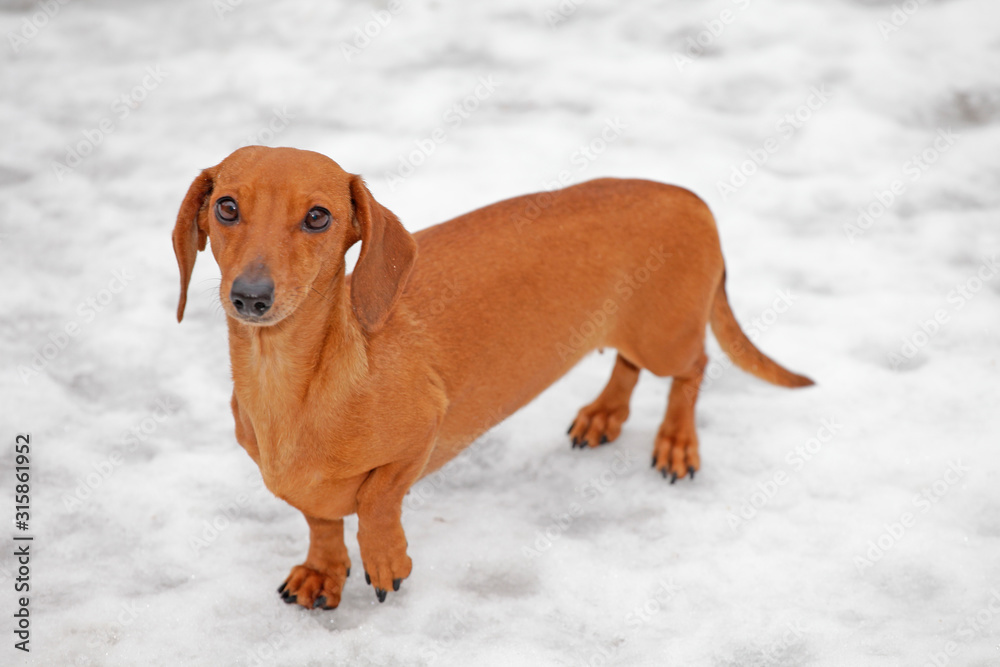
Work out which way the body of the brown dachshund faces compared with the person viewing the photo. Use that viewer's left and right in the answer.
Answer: facing the viewer and to the left of the viewer
